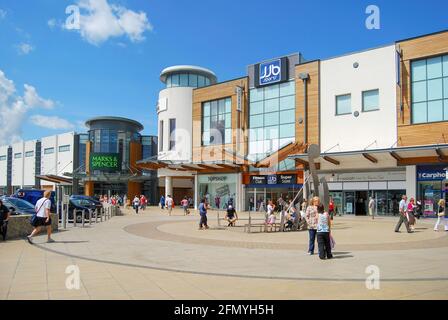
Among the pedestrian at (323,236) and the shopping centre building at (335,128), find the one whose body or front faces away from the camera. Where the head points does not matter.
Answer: the pedestrian

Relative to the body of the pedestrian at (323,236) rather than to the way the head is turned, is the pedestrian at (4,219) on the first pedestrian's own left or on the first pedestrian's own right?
on the first pedestrian's own left

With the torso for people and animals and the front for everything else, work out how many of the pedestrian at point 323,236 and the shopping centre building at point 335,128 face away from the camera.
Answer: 1

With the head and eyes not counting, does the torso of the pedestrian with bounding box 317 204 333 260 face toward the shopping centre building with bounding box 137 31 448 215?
yes

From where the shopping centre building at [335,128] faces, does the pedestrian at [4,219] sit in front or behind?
in front

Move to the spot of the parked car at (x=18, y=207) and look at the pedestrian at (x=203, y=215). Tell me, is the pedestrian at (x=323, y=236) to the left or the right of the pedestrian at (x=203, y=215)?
right

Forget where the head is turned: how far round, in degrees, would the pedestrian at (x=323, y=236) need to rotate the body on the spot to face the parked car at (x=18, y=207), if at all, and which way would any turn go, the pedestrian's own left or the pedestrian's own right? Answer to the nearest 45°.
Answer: approximately 45° to the pedestrian's own left

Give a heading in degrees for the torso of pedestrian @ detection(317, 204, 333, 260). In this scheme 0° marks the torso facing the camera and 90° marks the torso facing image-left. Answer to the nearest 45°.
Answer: approximately 180°

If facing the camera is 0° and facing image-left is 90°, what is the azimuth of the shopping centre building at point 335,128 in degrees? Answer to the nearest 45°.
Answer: approximately 45°

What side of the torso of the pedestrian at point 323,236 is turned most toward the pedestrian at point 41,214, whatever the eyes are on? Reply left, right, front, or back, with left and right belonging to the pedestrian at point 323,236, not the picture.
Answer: left
